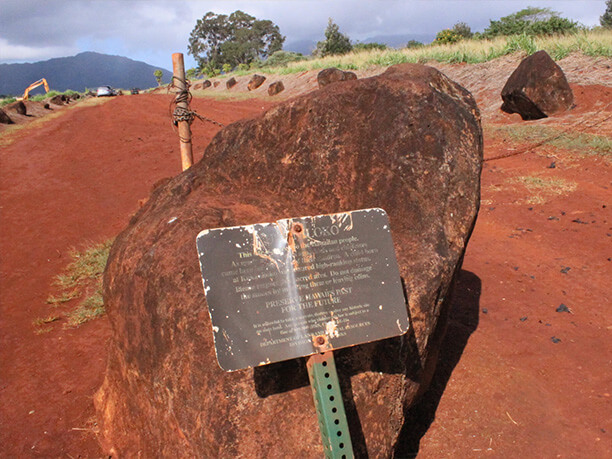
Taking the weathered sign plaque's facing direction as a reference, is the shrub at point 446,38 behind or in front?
behind

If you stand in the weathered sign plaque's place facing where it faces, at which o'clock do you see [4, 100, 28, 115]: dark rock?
The dark rock is roughly at 5 o'clock from the weathered sign plaque.

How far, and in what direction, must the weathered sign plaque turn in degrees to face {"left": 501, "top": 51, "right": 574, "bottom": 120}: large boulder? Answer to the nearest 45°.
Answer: approximately 135° to its left

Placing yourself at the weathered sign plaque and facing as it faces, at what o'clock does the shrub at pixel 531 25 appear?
The shrub is roughly at 7 o'clock from the weathered sign plaque.

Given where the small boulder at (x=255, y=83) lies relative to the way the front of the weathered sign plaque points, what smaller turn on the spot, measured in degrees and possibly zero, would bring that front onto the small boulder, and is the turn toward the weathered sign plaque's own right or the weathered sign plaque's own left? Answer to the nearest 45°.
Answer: approximately 180°

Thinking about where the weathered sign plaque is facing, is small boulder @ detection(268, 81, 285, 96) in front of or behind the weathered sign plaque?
behind

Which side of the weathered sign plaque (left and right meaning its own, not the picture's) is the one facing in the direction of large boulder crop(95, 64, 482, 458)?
back

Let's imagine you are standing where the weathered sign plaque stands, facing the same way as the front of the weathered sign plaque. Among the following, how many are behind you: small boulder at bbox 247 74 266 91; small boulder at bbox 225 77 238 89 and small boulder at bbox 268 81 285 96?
3

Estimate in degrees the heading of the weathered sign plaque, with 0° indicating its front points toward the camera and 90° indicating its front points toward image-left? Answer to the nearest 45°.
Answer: approximately 0°

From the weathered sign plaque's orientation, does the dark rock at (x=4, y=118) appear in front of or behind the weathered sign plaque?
behind

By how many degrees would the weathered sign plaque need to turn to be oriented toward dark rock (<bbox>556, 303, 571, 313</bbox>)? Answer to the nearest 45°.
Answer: approximately 135° to its left

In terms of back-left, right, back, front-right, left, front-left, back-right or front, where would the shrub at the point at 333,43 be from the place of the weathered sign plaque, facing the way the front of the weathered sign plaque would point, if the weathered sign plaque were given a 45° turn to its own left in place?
back-left

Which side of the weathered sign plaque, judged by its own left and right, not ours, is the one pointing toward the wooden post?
back
